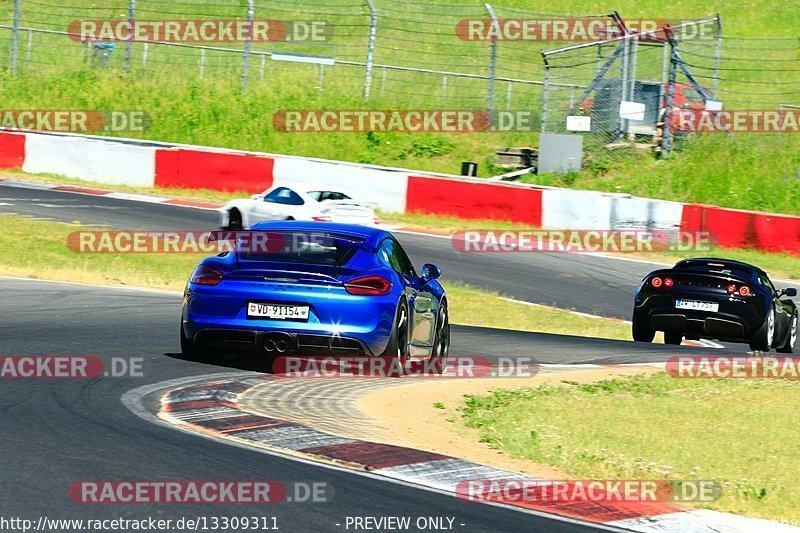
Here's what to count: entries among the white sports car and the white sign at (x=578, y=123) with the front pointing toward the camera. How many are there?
1

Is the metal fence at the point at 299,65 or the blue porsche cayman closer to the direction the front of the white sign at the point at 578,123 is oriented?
the blue porsche cayman

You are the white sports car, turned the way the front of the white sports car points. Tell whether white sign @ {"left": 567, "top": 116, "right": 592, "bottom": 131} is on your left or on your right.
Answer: on your right

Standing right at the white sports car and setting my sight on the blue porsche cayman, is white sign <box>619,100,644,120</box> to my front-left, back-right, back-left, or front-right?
back-left

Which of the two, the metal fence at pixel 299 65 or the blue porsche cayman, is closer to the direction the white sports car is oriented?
the metal fence

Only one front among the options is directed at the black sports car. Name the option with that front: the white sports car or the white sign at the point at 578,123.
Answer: the white sign

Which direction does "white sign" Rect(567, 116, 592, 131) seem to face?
toward the camera

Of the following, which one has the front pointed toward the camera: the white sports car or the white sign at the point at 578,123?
the white sign

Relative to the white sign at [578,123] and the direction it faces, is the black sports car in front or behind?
in front

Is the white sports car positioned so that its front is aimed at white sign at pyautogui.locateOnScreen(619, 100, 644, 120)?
no

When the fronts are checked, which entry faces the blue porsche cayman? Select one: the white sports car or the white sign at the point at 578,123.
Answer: the white sign

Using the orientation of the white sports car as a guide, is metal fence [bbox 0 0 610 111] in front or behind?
in front

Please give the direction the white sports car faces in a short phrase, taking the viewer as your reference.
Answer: facing away from the viewer and to the left of the viewer

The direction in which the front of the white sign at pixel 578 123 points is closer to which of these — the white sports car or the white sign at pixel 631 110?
the white sports car

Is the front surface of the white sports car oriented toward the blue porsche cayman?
no

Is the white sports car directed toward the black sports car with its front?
no

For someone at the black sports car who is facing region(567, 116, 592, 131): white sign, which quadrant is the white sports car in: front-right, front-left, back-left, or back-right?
front-left

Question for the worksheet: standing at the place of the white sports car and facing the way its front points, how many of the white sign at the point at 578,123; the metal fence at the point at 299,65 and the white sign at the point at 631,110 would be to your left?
0
